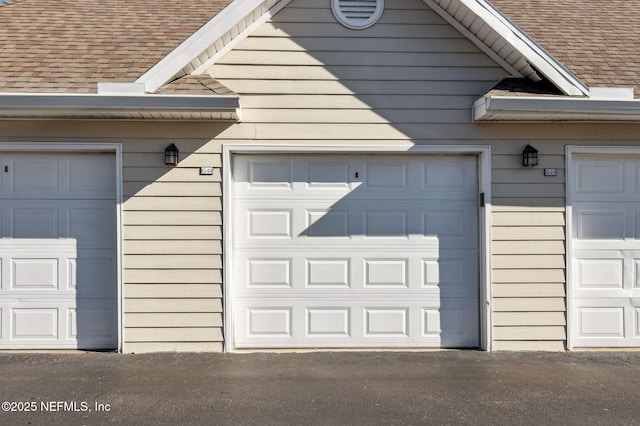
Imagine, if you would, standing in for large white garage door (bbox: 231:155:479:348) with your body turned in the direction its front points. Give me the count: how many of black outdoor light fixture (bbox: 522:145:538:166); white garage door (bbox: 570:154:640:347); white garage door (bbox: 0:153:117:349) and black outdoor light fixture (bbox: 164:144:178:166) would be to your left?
2

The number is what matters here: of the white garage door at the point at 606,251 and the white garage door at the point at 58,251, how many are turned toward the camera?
2

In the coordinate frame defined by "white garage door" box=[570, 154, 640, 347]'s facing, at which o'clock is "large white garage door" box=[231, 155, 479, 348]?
The large white garage door is roughly at 2 o'clock from the white garage door.

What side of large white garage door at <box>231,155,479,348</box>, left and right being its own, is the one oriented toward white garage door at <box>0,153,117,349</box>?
right

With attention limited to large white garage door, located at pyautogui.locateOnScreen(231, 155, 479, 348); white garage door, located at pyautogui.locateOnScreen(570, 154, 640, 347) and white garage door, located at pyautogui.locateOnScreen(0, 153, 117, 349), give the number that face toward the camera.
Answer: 3

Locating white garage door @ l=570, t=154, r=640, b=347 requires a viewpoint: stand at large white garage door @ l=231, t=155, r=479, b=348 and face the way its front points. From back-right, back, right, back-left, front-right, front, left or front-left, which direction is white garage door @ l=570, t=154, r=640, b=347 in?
left

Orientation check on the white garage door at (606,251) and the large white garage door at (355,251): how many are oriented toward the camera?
2

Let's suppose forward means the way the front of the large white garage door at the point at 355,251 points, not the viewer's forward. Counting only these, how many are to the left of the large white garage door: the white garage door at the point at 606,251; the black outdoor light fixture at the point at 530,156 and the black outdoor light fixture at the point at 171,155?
2

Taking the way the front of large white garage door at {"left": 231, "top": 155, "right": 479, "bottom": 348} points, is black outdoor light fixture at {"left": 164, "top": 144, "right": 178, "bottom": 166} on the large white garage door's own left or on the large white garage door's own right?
on the large white garage door's own right

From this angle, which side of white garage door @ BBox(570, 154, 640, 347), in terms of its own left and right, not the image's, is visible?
front

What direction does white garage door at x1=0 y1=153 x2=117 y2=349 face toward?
toward the camera

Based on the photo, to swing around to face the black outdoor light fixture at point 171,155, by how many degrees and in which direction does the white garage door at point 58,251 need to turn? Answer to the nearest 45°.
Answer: approximately 45° to its left
